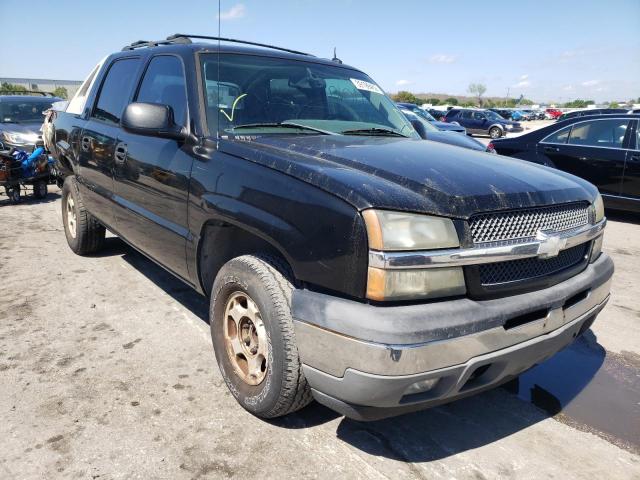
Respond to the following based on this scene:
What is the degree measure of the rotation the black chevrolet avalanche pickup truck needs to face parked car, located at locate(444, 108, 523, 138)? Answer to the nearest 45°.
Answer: approximately 135° to its left

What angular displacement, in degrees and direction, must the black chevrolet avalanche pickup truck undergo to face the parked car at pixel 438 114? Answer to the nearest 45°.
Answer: approximately 135° to its left

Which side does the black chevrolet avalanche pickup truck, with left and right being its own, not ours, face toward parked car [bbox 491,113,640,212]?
left

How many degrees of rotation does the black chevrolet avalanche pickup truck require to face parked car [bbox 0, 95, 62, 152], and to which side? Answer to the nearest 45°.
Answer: approximately 180°

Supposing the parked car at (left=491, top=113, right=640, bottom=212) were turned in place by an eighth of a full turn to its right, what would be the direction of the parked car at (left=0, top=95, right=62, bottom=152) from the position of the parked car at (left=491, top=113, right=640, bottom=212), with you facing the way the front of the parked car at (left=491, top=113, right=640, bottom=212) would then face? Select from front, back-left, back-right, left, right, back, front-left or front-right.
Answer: right

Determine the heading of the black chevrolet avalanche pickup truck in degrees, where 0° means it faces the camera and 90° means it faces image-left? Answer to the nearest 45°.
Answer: approximately 315°
